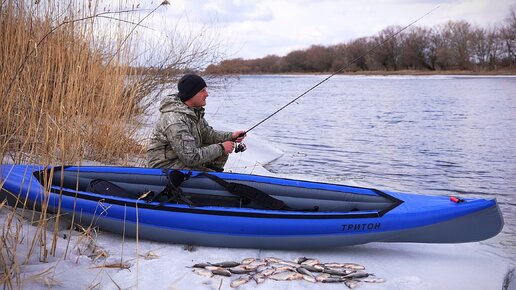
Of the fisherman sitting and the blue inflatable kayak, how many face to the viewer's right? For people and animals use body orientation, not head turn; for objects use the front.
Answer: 2

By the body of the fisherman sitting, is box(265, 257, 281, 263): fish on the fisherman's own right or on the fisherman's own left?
on the fisherman's own right

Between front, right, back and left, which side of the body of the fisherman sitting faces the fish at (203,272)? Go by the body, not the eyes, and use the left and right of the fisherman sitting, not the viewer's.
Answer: right

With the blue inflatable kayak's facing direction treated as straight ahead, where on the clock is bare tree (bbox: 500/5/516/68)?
The bare tree is roughly at 10 o'clock from the blue inflatable kayak.

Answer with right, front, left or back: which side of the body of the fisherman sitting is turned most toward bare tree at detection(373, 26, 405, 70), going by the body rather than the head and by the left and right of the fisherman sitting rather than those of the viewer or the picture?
left

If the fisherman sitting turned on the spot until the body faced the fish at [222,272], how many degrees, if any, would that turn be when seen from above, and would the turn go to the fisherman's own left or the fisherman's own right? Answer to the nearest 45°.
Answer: approximately 90° to the fisherman's own right

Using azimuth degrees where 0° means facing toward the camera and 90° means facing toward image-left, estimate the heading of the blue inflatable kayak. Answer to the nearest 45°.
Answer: approximately 270°

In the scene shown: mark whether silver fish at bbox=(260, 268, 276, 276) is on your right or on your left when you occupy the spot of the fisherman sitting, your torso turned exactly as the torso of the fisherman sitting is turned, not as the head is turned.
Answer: on your right

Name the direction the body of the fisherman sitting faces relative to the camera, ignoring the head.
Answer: to the viewer's right

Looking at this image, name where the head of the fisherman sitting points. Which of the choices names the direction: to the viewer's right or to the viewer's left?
to the viewer's right

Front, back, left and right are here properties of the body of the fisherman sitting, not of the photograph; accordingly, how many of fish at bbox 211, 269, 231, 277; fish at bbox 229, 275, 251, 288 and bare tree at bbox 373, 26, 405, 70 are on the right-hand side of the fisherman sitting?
2

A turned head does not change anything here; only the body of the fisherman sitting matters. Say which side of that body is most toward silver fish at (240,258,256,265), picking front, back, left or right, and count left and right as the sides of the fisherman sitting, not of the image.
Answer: right

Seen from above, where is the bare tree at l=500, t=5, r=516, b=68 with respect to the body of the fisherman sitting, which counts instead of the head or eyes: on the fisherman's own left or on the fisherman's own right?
on the fisherman's own left

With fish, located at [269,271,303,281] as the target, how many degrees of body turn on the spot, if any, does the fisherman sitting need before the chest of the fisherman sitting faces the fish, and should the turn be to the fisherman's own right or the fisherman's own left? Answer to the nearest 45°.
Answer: approximately 45° to the fisherman's own right
